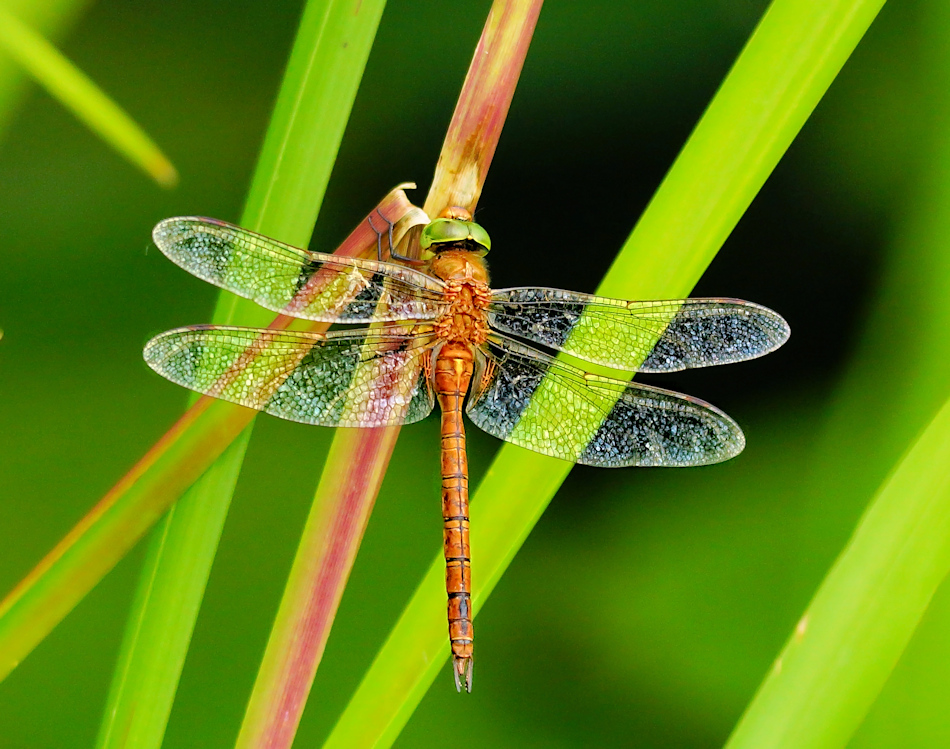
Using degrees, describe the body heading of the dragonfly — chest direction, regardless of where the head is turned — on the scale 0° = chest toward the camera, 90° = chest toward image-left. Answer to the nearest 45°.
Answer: approximately 180°
